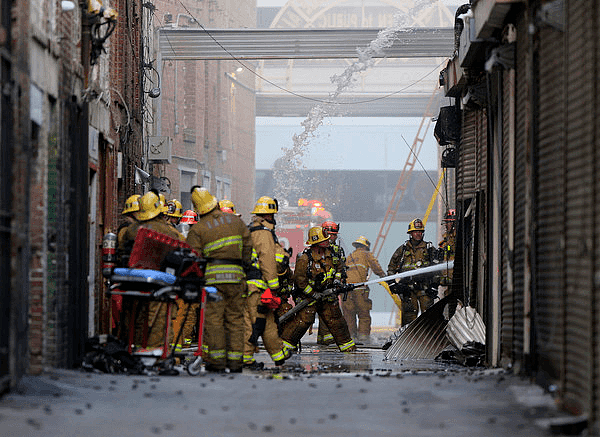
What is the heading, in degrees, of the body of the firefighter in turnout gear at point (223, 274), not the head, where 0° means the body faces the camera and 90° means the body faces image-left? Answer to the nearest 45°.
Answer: approximately 180°

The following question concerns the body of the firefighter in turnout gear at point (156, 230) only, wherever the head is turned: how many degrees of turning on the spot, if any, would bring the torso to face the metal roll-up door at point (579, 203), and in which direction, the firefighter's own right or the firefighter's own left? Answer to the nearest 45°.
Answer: approximately 90° to the firefighter's own right

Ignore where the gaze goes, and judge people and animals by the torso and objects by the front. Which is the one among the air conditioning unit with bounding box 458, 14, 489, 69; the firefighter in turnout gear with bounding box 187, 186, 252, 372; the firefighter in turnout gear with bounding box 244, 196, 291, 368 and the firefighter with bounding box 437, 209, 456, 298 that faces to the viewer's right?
the firefighter in turnout gear with bounding box 244, 196, 291, 368

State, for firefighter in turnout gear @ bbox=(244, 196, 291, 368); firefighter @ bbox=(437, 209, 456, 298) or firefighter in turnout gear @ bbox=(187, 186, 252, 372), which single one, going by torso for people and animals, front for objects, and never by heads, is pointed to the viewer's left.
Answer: the firefighter

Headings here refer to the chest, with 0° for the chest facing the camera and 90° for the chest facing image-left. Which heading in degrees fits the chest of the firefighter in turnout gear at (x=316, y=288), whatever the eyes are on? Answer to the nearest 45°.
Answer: approximately 315°

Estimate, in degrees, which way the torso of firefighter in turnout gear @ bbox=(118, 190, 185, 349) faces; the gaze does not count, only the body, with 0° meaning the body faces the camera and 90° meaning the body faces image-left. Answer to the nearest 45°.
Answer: approximately 225°
